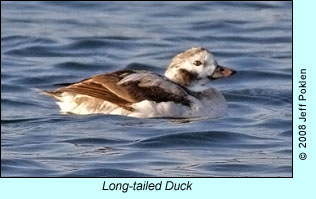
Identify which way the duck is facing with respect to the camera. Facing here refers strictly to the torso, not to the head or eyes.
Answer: to the viewer's right
